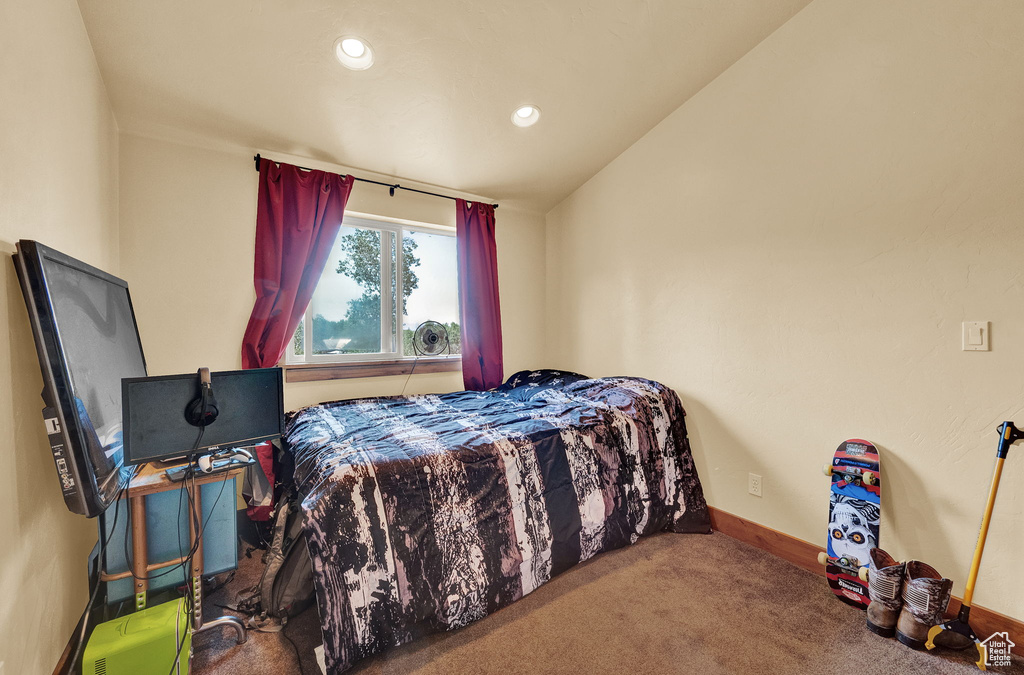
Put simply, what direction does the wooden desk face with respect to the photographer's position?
facing the viewer and to the right of the viewer

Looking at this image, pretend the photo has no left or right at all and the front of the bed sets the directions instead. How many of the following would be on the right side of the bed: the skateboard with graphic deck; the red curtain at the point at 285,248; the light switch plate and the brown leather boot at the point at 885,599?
1

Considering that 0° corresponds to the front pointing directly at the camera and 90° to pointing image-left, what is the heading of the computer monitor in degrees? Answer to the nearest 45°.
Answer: approximately 315°

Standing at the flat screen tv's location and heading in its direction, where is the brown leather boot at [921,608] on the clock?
The brown leather boot is roughly at 12 o'clock from the flat screen tv.

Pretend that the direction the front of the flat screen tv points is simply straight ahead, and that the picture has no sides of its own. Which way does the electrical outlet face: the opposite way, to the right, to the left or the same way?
the opposite way

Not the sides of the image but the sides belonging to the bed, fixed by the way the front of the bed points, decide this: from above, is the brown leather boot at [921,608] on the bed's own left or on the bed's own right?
on the bed's own left

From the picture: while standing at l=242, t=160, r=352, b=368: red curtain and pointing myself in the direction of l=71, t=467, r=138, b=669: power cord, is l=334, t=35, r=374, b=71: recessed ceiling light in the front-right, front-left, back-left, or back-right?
front-left

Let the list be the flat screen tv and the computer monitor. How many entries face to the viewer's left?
0

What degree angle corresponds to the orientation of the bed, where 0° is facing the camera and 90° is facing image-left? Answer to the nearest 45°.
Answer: approximately 45°

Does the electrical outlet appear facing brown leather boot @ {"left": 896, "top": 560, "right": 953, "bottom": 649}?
no

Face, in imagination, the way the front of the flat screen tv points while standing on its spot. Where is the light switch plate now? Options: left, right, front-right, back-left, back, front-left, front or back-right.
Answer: front

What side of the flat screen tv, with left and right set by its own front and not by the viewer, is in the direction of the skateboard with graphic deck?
front

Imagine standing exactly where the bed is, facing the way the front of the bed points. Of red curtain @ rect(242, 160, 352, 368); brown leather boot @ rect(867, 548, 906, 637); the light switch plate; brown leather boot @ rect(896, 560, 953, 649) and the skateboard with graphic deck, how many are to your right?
1

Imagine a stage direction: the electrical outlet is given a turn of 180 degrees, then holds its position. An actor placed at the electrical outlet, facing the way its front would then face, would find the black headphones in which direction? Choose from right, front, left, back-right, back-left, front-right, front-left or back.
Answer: back

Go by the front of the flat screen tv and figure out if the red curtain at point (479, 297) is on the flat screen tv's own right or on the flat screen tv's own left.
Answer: on the flat screen tv's own left

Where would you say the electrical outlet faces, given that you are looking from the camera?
facing the viewer and to the left of the viewer

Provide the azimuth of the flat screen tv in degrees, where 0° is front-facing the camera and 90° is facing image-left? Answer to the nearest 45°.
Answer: approximately 315°

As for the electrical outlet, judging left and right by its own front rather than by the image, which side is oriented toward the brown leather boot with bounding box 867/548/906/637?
left
